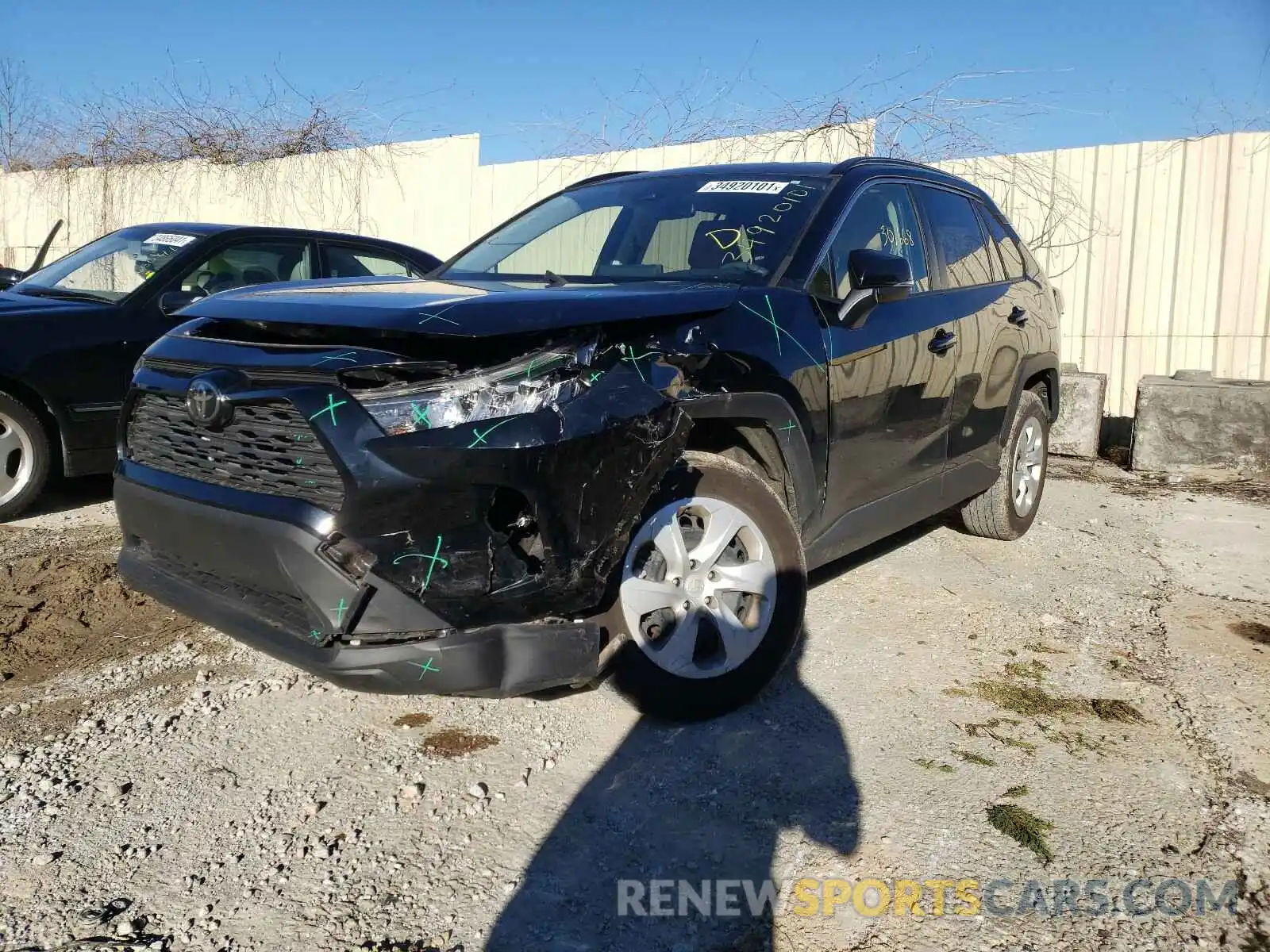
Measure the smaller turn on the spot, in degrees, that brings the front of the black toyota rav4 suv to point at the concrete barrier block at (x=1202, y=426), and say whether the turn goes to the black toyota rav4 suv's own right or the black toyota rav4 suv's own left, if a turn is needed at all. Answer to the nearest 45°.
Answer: approximately 180°

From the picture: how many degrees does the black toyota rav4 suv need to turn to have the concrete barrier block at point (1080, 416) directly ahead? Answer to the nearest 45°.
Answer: approximately 180°

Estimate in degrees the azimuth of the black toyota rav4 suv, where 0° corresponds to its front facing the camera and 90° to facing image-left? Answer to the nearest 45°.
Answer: approximately 45°
